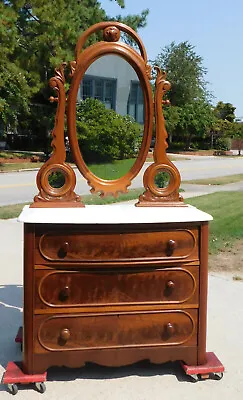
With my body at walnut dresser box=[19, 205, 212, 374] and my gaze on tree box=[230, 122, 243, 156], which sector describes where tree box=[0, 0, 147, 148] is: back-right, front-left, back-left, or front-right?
front-left

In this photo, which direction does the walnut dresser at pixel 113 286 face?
toward the camera

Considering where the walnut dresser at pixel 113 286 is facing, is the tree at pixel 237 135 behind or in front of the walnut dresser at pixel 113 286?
behind

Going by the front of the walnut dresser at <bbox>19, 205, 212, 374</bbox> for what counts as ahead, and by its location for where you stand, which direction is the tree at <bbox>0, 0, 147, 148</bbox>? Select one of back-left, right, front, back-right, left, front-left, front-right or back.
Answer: back

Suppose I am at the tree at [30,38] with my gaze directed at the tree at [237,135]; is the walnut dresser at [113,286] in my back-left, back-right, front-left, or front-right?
back-right
